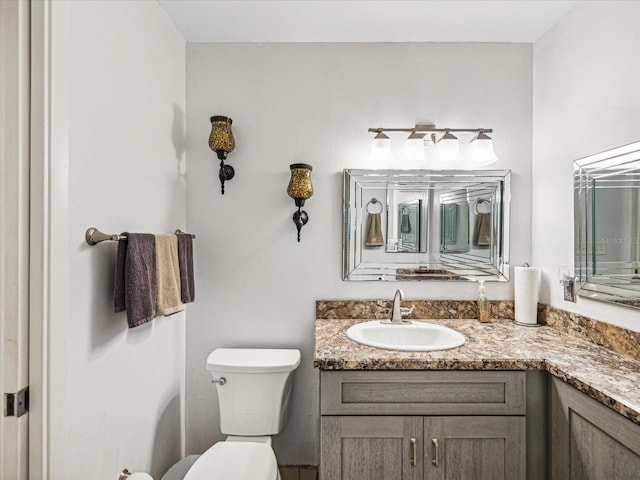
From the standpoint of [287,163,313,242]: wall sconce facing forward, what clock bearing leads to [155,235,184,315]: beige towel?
The beige towel is roughly at 2 o'clock from the wall sconce.

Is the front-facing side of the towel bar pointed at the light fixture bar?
yes

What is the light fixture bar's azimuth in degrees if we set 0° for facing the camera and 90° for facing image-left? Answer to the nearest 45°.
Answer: approximately 0°

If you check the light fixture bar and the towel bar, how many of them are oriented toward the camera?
1

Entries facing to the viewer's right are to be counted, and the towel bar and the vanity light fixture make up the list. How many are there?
1

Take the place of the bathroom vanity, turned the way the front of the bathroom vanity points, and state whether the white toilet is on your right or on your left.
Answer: on your right

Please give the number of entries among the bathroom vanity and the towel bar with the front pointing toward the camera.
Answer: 1

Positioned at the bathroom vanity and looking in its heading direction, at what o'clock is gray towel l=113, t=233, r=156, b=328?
The gray towel is roughly at 2 o'clock from the bathroom vanity.

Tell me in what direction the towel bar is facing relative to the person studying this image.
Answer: facing to the right of the viewer

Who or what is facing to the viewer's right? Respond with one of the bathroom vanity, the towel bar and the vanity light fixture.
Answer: the towel bar
